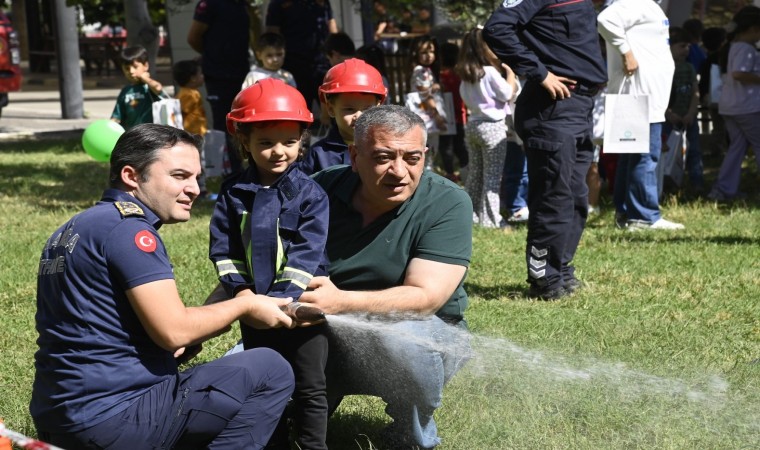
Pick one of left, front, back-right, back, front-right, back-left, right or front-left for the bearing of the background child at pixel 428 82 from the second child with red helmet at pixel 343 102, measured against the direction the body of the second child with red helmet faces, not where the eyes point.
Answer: back

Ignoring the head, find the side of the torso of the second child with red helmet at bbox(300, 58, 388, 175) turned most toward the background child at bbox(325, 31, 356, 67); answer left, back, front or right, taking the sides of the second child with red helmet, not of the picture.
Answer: back

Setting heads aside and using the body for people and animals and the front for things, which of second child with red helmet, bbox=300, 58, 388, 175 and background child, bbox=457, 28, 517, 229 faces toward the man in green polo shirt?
the second child with red helmet

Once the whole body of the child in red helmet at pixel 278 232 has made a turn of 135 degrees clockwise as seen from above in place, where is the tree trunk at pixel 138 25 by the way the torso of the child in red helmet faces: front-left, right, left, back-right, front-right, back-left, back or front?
front-right

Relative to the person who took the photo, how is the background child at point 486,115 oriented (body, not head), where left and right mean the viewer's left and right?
facing away from the viewer and to the right of the viewer

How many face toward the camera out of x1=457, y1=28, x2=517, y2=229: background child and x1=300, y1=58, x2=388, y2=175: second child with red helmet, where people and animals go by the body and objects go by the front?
1

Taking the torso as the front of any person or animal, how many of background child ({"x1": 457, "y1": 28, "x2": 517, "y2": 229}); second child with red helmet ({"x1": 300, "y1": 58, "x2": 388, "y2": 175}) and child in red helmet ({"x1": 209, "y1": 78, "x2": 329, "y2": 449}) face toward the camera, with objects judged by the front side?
2

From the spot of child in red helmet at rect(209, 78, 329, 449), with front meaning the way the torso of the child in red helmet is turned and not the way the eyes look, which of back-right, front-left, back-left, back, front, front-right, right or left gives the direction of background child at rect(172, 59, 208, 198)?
back
